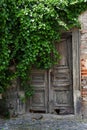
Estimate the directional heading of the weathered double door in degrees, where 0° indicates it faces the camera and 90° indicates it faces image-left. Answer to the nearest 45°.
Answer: approximately 0°
